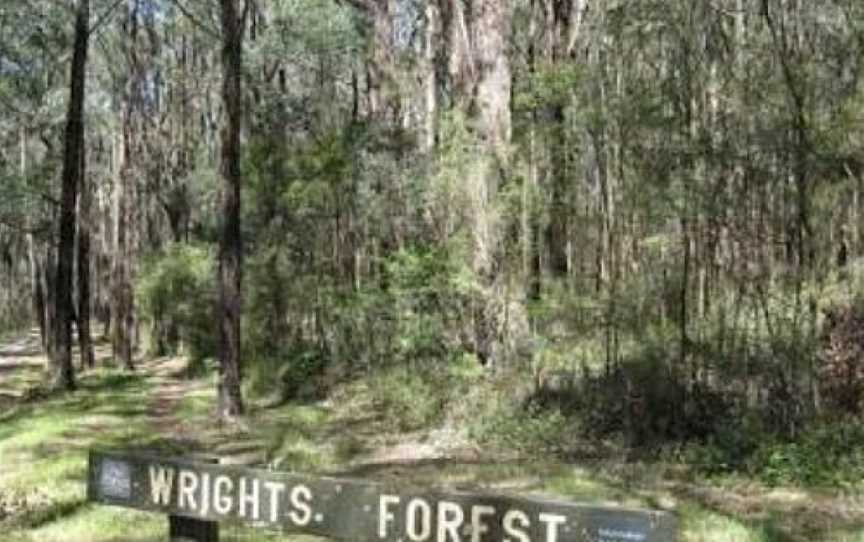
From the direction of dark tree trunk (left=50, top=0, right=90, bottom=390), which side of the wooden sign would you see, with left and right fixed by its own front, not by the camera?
back

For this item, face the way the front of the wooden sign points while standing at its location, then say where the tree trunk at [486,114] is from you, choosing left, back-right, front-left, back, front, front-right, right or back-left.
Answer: back

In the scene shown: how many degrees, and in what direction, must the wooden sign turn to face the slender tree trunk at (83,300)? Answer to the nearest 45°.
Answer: approximately 180°

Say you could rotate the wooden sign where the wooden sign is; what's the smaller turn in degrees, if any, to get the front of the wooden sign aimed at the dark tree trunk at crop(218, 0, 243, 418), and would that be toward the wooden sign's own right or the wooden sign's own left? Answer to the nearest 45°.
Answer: approximately 180°

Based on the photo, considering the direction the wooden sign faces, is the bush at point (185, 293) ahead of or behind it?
behind

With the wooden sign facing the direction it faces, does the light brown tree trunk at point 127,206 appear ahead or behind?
behind

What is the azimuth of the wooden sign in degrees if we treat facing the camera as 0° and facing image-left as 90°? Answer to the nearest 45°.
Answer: approximately 0°
